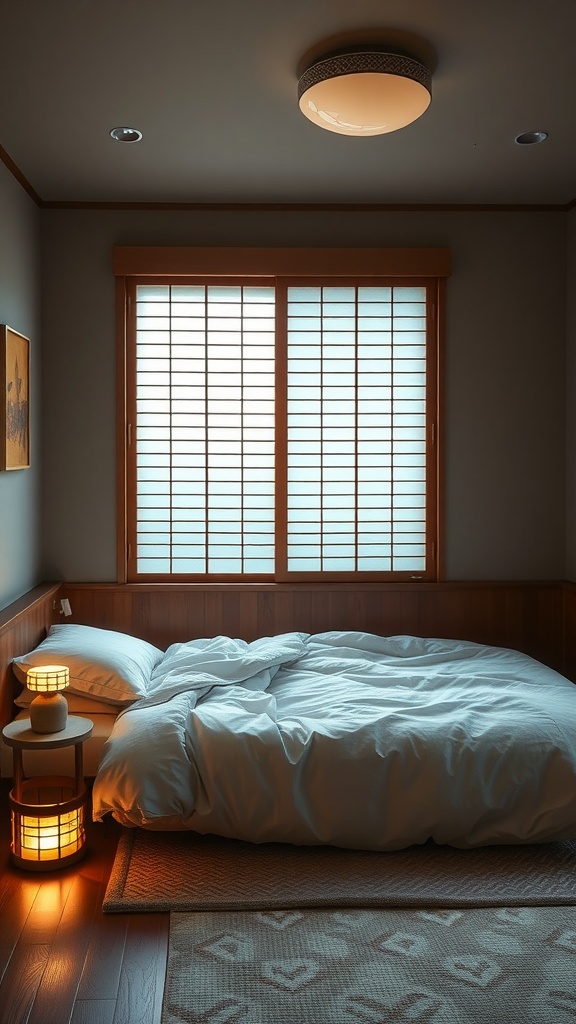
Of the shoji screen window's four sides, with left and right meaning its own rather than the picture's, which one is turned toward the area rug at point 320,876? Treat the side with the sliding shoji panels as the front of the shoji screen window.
front

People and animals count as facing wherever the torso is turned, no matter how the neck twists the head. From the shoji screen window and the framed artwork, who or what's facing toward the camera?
the shoji screen window

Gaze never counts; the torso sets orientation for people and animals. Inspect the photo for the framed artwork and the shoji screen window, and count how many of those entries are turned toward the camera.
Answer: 1

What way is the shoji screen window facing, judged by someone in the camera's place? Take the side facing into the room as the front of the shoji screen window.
facing the viewer

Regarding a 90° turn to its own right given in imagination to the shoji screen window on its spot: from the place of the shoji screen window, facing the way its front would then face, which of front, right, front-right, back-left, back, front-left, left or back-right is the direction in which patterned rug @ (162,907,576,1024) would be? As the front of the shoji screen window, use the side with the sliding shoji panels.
left

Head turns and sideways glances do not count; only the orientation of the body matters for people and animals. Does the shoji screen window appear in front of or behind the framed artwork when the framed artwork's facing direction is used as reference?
in front

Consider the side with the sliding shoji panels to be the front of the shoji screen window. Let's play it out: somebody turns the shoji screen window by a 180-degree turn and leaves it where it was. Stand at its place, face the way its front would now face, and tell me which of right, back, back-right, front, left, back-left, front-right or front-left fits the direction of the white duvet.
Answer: back

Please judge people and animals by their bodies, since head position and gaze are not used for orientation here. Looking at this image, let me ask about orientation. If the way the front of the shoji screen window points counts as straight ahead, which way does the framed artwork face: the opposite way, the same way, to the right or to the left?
to the left

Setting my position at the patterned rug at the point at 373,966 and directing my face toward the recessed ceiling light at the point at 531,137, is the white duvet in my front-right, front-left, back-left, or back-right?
front-left

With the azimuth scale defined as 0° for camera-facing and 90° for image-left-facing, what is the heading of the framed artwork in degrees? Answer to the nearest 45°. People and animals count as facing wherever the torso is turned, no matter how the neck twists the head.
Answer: approximately 270°

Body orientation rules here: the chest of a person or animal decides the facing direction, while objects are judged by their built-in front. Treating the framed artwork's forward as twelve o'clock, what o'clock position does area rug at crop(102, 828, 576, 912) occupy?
The area rug is roughly at 2 o'clock from the framed artwork.

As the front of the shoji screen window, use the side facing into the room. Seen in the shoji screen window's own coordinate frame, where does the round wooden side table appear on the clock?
The round wooden side table is roughly at 1 o'clock from the shoji screen window.

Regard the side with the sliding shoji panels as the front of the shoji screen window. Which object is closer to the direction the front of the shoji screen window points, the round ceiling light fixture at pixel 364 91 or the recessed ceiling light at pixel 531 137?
the round ceiling light fixture

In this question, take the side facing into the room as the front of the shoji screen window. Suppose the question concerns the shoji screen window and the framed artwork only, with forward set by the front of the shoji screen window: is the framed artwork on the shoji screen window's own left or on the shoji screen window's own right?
on the shoji screen window's own right

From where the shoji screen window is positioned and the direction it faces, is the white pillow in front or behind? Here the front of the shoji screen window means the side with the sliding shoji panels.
in front
